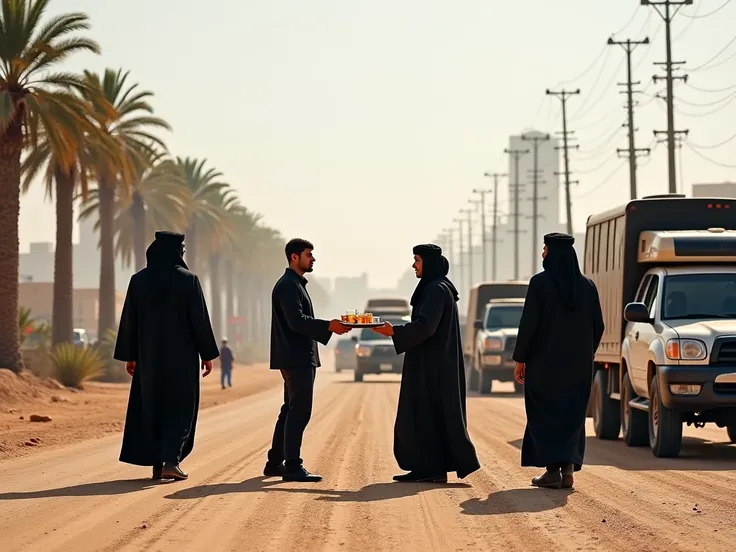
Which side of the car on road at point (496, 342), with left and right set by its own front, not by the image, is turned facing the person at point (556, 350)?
front

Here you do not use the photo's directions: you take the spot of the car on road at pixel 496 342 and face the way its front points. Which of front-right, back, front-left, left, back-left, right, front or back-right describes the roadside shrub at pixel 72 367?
right

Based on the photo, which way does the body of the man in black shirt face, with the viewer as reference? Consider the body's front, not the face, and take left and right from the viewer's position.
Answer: facing to the right of the viewer

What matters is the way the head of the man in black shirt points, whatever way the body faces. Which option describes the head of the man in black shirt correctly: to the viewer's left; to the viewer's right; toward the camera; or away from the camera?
to the viewer's right

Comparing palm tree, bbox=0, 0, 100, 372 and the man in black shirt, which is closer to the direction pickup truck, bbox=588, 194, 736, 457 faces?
the man in black shirt

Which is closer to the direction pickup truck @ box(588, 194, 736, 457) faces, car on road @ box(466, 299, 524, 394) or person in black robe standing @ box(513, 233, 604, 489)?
the person in black robe standing

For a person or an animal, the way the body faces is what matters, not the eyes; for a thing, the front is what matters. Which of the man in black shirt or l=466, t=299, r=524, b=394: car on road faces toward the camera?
the car on road

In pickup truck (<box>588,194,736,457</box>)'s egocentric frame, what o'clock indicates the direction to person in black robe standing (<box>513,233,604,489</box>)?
The person in black robe standing is roughly at 2 o'clock from the pickup truck.

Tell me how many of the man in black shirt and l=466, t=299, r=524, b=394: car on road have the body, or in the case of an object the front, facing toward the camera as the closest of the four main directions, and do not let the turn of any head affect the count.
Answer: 1

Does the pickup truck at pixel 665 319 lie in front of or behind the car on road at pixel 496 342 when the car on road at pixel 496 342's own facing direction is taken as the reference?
in front

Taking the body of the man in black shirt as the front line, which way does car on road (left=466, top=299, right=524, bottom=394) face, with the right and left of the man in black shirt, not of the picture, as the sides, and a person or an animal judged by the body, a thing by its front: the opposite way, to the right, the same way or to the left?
to the right

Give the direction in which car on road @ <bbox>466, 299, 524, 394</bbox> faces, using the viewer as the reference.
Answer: facing the viewer

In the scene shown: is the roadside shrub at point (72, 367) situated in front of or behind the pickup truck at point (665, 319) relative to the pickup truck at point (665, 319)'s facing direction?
behind

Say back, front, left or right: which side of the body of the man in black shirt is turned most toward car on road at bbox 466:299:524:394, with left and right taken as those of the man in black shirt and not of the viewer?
left
